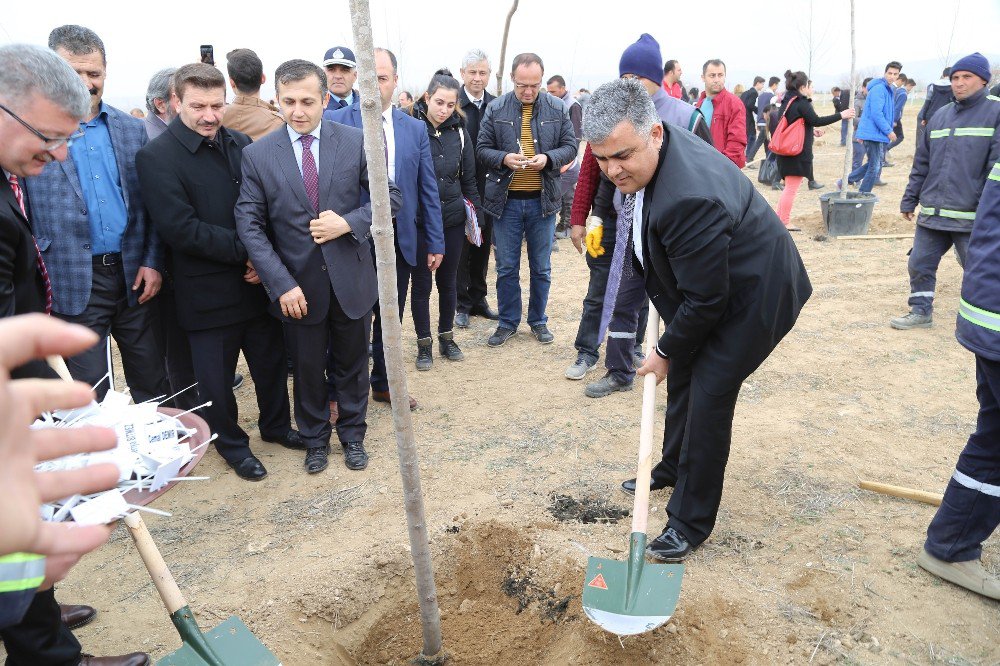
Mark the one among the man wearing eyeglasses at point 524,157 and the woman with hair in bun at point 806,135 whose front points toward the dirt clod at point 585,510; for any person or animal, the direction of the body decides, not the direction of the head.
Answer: the man wearing eyeglasses

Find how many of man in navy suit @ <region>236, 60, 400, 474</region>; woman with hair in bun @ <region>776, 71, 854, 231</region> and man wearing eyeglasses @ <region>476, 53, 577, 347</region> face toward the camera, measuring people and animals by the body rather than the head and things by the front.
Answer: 2

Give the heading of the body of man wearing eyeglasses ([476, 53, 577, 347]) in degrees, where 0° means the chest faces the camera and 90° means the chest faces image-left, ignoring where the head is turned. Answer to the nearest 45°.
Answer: approximately 0°

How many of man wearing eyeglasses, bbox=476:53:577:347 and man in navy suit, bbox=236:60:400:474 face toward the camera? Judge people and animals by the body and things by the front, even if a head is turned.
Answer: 2

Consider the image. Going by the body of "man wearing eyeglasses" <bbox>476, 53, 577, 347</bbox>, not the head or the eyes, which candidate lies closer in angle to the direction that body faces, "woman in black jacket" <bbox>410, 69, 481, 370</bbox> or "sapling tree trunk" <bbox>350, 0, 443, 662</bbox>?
the sapling tree trunk

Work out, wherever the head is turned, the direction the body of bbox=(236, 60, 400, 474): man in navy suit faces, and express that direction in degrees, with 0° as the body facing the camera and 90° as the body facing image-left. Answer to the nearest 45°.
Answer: approximately 0°

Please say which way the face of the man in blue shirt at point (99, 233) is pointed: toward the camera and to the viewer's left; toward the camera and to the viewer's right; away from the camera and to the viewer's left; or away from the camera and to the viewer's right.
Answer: toward the camera and to the viewer's right

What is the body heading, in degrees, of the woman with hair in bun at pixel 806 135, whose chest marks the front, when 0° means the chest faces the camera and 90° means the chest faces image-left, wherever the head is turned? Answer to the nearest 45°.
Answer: approximately 270°

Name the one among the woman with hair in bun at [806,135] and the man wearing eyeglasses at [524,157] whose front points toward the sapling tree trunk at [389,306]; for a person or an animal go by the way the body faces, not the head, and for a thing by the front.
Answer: the man wearing eyeglasses
